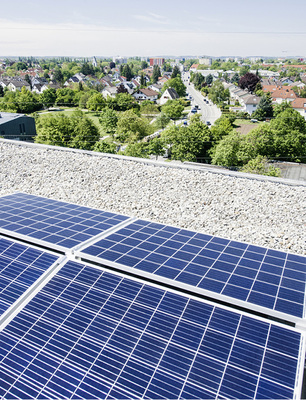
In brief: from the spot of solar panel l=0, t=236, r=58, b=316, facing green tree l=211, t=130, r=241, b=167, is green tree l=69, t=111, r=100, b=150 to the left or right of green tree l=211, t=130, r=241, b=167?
left

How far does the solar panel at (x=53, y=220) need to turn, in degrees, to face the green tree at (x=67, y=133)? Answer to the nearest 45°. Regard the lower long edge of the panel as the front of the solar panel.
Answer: approximately 180°

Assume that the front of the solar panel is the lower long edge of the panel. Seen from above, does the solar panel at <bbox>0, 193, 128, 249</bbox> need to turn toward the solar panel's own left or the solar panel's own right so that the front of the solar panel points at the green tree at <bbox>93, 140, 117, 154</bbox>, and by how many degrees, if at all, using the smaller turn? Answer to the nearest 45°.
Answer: approximately 180°

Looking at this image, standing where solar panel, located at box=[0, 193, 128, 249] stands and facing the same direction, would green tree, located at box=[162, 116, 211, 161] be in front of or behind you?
behind

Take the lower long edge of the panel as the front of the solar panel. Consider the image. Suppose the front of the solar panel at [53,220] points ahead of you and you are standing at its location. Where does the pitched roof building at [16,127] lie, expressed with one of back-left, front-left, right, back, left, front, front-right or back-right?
back

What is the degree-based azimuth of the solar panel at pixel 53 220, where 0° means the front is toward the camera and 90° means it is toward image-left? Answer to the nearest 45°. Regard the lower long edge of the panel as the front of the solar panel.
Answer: approximately 0°

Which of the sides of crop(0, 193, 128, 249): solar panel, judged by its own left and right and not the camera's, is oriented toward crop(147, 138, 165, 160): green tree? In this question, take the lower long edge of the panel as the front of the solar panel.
back

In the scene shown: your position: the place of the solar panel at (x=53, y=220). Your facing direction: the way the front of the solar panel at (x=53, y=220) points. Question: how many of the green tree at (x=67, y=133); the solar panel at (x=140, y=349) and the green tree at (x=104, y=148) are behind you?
2

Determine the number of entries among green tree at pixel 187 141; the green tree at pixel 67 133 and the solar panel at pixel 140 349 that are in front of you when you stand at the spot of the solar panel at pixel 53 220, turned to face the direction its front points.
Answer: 1

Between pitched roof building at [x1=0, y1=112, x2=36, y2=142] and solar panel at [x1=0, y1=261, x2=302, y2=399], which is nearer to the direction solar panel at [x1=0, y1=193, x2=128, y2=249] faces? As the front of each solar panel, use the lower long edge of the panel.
the solar panel

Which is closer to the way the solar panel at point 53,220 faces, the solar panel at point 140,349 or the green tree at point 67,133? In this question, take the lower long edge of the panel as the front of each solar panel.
the solar panel

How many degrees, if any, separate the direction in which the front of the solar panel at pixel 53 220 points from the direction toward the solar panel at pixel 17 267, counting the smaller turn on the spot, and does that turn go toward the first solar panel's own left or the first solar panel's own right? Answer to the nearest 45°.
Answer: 0° — it already faces it

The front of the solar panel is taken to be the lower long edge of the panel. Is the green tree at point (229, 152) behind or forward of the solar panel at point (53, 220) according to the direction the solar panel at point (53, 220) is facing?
behind
